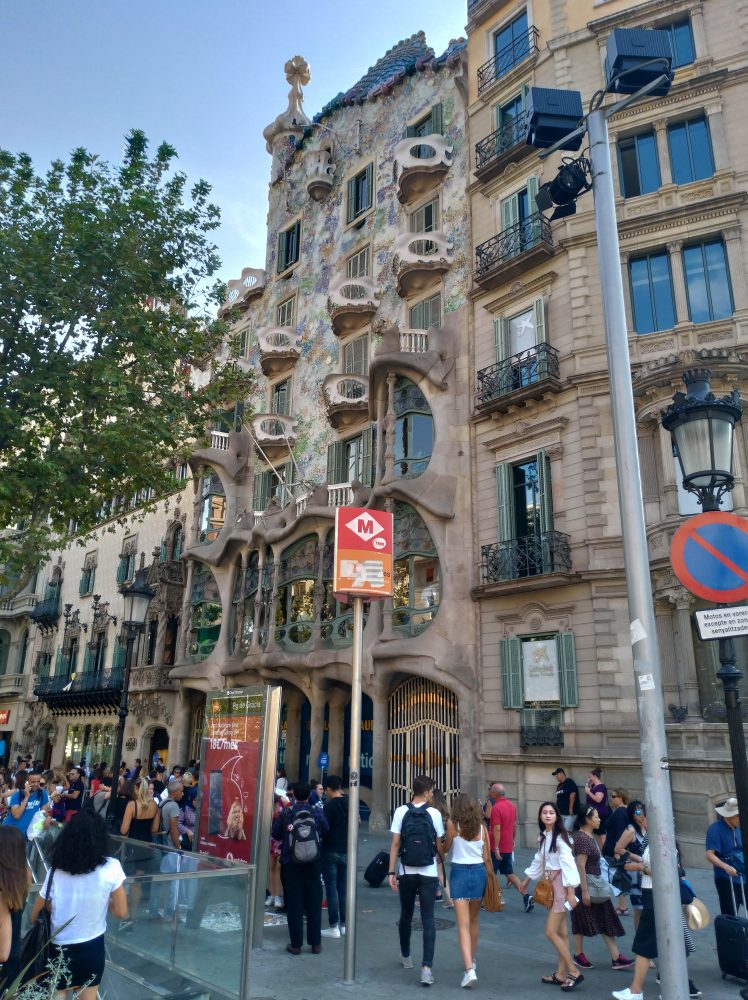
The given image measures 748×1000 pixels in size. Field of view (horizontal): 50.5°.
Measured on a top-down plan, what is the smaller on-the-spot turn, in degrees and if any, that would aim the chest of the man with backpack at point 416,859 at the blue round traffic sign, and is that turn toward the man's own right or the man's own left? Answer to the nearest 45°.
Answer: approximately 135° to the man's own right

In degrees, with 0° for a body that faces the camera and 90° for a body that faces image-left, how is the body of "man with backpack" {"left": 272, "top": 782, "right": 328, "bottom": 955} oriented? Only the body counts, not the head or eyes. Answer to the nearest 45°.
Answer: approximately 180°

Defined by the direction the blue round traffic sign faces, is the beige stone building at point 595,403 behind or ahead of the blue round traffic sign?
behind

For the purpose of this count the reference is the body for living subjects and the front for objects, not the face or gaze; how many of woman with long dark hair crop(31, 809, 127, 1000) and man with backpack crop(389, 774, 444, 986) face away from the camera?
2

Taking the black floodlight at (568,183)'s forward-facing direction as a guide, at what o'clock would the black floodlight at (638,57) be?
the black floodlight at (638,57) is roughly at 6 o'clock from the black floodlight at (568,183).

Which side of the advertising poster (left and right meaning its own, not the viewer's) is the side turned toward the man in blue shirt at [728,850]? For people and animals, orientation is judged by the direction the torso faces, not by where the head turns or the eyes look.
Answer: left

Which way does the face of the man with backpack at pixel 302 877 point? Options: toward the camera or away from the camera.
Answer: away from the camera

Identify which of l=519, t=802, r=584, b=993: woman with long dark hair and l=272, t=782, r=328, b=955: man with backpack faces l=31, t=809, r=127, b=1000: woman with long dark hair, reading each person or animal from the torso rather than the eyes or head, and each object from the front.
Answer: l=519, t=802, r=584, b=993: woman with long dark hair

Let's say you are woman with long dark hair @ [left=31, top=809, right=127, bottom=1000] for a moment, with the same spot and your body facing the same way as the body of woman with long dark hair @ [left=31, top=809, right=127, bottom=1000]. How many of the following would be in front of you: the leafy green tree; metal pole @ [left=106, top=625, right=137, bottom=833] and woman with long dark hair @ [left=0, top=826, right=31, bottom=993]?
2

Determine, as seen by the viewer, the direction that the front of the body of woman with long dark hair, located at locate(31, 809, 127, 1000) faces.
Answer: away from the camera

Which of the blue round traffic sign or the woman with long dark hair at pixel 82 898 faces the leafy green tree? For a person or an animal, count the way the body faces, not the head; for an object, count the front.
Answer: the woman with long dark hair
